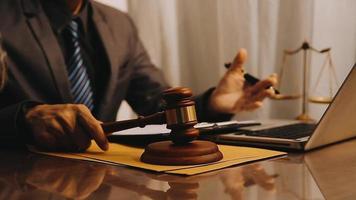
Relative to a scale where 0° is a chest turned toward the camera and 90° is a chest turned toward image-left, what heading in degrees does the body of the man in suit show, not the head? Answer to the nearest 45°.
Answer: approximately 315°

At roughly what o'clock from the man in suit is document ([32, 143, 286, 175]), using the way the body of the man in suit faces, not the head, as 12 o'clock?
The document is roughly at 1 o'clock from the man in suit.

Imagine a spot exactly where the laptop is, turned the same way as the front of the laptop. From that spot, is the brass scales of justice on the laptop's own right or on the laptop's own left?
on the laptop's own right

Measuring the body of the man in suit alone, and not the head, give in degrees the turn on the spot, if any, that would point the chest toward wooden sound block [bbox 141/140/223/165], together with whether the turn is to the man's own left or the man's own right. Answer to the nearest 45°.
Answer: approximately 45° to the man's own right

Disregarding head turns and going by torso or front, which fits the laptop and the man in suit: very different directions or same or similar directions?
very different directions

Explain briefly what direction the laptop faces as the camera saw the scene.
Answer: facing away from the viewer and to the left of the viewer
